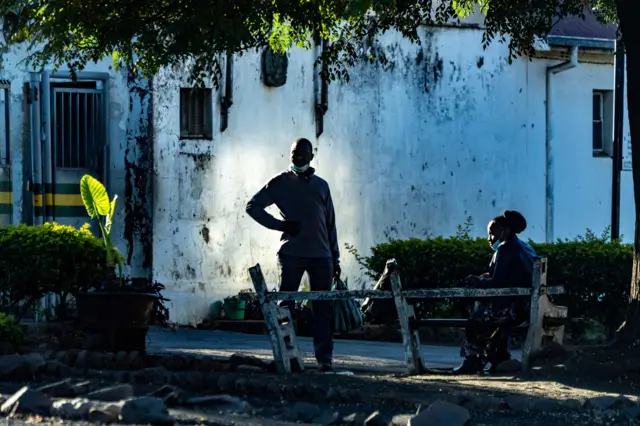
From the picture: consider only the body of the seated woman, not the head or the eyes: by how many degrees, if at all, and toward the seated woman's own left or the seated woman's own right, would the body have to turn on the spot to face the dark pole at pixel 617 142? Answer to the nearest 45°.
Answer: approximately 90° to the seated woman's own right

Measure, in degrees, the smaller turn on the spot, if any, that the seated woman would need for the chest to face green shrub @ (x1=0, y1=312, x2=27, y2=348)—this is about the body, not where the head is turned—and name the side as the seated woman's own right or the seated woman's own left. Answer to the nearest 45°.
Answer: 0° — they already face it

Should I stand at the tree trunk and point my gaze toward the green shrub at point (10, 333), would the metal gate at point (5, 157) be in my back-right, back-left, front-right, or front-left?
front-right

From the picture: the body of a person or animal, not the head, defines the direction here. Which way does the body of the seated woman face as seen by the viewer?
to the viewer's left

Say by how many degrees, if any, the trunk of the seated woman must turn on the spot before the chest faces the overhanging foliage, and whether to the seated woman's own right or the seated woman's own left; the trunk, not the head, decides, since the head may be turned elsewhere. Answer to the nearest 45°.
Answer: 0° — they already face it

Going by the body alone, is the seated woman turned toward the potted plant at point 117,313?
yes

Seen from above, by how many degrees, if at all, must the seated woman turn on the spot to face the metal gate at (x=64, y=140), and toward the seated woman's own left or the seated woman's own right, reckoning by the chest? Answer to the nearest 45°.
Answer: approximately 45° to the seated woman's own right

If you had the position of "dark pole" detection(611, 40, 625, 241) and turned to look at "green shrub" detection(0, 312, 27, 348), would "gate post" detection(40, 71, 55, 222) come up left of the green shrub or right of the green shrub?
right

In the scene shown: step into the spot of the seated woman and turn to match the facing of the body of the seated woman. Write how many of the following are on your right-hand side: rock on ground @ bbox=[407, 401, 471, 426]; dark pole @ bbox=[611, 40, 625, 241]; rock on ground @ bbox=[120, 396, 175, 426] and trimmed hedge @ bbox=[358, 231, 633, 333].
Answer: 2

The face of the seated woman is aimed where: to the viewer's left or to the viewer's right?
to the viewer's left

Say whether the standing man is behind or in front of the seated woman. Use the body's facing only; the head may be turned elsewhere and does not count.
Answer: in front
